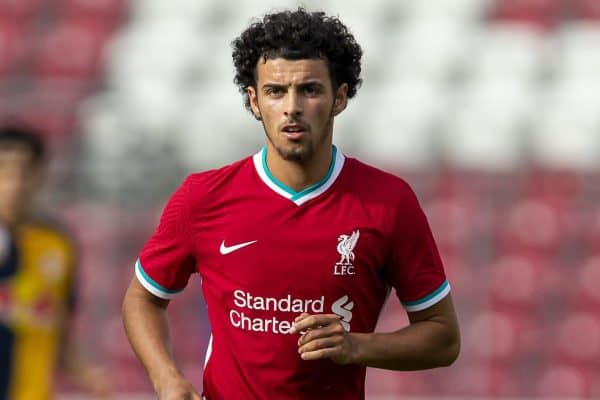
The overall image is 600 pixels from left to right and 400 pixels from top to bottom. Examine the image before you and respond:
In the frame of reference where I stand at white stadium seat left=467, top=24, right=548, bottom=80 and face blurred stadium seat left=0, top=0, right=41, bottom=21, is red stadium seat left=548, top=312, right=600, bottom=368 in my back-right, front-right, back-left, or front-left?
back-left

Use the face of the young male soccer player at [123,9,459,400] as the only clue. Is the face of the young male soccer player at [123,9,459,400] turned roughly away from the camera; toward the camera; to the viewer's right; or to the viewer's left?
toward the camera

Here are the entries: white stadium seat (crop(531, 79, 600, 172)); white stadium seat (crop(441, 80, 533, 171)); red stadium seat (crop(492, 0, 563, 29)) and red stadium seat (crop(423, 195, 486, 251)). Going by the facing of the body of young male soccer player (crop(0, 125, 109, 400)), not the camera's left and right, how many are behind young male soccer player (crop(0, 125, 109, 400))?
4

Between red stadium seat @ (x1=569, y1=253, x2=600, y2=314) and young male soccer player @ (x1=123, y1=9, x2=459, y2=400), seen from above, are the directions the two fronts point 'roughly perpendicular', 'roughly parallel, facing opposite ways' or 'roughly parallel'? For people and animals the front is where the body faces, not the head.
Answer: roughly parallel

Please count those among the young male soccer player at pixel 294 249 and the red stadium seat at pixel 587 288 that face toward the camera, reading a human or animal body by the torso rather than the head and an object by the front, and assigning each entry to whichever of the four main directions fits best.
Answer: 2

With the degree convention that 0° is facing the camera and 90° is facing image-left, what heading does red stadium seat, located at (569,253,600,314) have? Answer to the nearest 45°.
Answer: approximately 0°

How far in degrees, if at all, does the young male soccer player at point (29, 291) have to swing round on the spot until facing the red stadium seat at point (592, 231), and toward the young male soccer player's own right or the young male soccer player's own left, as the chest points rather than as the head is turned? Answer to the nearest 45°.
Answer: approximately 180°
